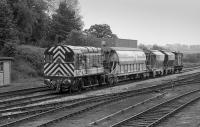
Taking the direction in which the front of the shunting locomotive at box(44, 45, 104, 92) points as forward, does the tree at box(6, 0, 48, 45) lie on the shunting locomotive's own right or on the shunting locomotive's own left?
on the shunting locomotive's own right

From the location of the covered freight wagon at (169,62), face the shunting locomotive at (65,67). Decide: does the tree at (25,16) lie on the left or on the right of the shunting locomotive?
right

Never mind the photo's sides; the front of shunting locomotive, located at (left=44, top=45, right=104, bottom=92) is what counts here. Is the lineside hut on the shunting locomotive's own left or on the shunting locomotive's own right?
on the shunting locomotive's own right

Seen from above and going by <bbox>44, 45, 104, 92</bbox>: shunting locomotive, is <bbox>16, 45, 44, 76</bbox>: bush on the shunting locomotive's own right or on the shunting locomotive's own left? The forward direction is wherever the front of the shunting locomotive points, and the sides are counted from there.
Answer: on the shunting locomotive's own right

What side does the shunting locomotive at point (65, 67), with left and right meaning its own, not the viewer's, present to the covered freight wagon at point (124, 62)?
back

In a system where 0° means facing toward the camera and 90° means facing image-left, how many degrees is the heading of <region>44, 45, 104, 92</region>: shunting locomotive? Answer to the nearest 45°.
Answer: approximately 45°

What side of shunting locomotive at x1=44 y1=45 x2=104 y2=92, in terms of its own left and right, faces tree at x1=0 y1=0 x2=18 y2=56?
right
